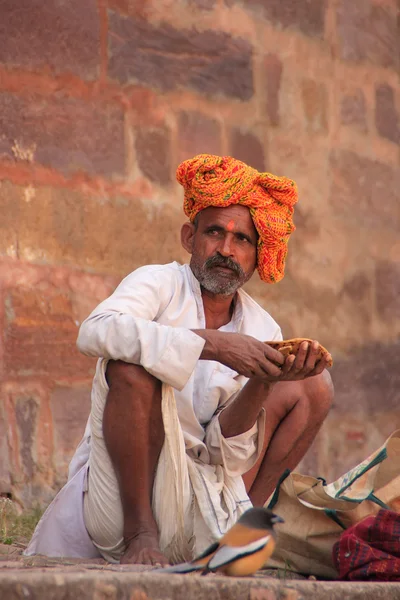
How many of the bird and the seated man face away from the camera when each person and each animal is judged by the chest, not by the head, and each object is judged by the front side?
0

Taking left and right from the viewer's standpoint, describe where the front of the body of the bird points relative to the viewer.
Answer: facing to the right of the viewer

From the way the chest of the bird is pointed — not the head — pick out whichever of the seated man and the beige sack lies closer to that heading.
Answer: the beige sack

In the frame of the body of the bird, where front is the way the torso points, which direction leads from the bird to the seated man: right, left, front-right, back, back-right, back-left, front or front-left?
left

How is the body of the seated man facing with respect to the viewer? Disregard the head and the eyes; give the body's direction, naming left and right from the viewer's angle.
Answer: facing the viewer and to the right of the viewer

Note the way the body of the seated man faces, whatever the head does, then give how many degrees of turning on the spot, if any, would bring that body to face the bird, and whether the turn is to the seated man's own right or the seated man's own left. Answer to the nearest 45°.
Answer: approximately 45° to the seated man's own right
